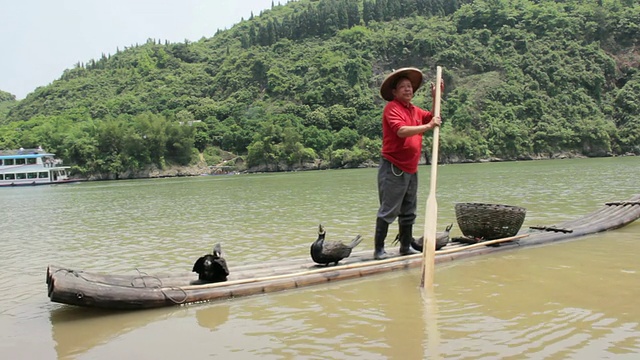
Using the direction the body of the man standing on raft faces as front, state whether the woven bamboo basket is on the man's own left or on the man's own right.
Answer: on the man's own left

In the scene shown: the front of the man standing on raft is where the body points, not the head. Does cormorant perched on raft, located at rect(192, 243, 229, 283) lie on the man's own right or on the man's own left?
on the man's own right

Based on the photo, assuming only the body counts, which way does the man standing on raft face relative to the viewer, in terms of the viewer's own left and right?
facing the viewer and to the right of the viewer
